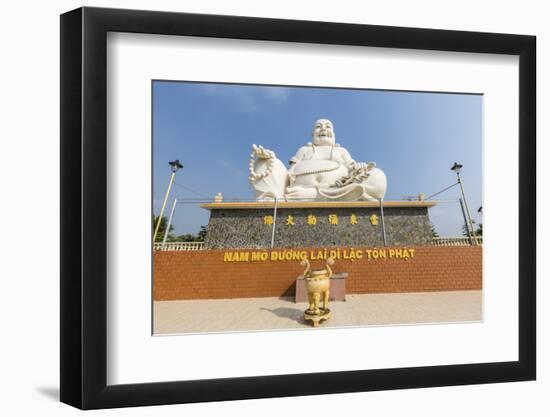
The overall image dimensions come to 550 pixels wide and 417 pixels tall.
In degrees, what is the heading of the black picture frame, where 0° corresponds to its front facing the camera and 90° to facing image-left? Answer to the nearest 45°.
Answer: approximately 315°
